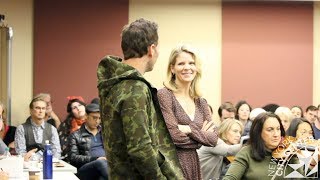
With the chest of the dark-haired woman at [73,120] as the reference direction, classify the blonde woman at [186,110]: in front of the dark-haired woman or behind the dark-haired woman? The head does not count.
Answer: in front

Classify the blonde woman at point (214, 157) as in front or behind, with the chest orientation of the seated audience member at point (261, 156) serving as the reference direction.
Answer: behind

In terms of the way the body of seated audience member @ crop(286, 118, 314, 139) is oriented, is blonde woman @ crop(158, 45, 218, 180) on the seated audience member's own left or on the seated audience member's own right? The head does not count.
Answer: on the seated audience member's own right

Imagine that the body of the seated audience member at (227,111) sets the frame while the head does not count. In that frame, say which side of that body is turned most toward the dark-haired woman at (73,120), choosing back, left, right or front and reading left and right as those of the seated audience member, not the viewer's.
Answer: right

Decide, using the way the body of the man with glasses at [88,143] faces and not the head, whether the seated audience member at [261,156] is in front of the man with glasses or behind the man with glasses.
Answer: in front
